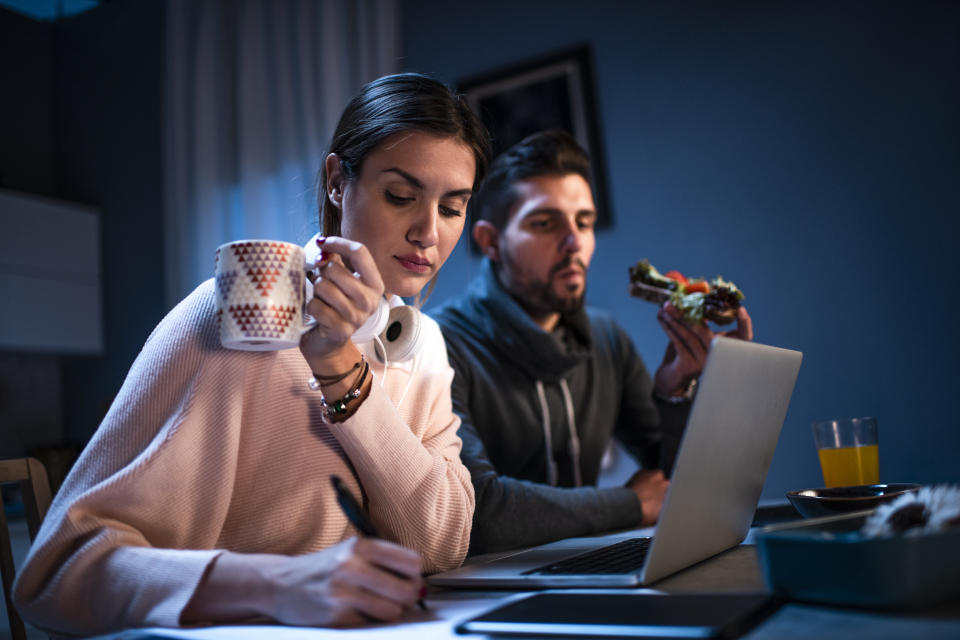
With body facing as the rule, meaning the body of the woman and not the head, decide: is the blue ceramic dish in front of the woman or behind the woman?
in front

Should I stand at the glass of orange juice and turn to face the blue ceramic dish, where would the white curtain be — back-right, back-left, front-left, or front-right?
back-right

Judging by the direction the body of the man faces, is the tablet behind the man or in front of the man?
in front

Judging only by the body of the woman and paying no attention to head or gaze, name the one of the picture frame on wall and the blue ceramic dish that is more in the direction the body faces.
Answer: the blue ceramic dish

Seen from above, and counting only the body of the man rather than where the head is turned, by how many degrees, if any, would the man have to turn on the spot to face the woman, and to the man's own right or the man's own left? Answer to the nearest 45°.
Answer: approximately 45° to the man's own right

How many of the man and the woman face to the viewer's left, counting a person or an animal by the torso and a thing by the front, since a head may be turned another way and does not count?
0

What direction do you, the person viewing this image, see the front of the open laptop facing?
facing away from the viewer and to the left of the viewer

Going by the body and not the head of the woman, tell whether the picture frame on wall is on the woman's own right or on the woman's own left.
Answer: on the woman's own left

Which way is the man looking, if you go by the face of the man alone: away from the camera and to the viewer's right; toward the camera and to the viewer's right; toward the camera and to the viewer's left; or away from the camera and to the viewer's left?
toward the camera and to the viewer's right

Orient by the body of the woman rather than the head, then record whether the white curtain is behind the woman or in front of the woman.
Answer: behind
